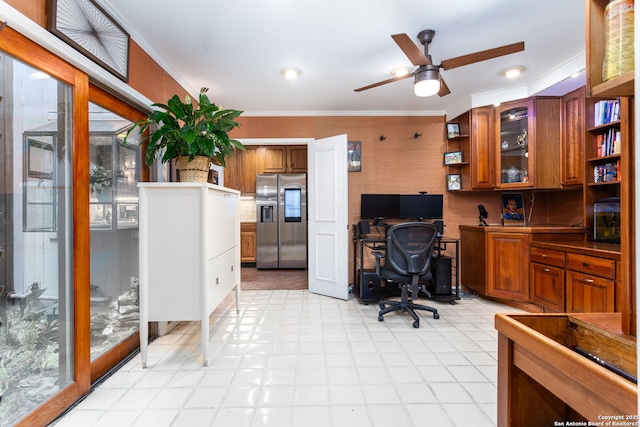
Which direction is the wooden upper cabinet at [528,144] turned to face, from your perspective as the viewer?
facing the viewer and to the left of the viewer

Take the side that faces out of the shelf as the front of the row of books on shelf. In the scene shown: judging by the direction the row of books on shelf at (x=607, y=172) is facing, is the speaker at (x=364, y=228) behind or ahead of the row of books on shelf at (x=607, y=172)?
ahead

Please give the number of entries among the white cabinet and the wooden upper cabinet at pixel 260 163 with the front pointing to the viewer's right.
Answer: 1

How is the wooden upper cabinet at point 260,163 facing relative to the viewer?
toward the camera

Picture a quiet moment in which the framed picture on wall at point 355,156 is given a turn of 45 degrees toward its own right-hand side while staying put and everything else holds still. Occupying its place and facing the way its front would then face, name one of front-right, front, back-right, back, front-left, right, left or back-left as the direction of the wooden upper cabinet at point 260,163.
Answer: right

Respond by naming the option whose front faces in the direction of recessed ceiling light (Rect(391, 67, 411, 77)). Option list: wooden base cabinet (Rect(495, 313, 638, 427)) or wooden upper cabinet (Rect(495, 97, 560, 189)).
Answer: the wooden upper cabinet

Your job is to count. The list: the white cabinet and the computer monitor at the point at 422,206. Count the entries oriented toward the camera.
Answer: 1

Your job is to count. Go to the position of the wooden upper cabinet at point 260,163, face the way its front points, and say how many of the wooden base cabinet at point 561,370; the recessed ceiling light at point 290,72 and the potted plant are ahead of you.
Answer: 3

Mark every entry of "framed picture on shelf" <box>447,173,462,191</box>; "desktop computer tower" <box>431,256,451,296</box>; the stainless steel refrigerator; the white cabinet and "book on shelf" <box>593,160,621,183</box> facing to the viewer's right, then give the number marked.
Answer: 1

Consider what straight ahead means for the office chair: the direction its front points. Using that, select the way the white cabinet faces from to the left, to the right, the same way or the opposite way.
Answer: to the right

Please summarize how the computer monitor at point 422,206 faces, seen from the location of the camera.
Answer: facing the viewer

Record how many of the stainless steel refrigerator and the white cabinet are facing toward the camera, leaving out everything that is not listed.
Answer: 1

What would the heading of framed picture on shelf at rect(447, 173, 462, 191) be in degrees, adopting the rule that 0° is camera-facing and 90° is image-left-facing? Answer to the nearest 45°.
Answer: approximately 0°

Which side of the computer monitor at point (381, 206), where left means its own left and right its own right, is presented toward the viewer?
front

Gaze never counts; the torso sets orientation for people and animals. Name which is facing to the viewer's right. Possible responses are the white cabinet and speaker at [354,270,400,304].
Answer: the white cabinet

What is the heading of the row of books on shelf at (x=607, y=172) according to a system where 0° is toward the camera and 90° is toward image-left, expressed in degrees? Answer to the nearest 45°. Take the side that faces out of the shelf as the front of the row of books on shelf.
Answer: approximately 45°

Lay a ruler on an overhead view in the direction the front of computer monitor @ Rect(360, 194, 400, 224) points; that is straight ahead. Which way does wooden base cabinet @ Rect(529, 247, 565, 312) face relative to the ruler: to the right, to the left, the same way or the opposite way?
to the right

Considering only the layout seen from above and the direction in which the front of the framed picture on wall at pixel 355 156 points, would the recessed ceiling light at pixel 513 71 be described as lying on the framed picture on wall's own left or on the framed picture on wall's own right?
on the framed picture on wall's own left
